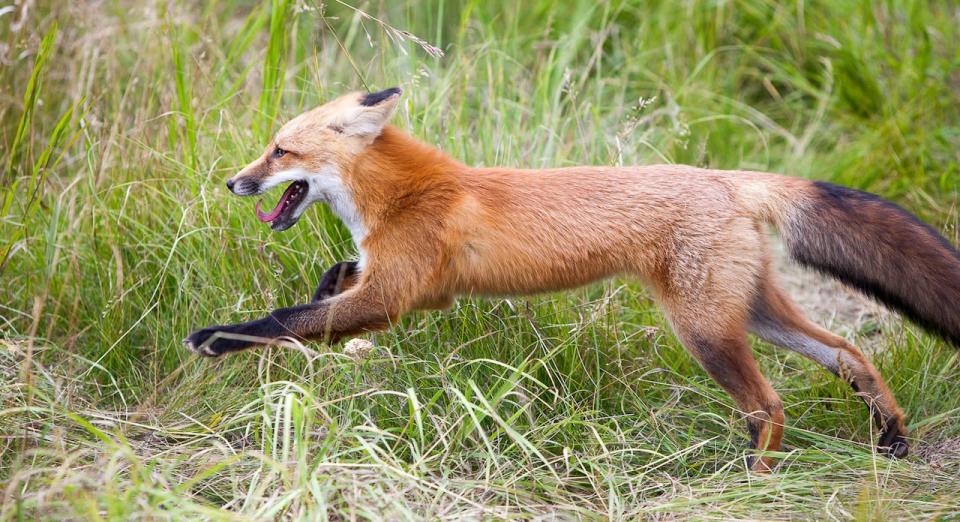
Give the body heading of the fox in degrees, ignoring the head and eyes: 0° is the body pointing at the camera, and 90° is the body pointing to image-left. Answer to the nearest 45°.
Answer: approximately 90°
